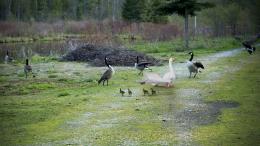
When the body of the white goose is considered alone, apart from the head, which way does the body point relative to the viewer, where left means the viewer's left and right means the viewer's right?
facing to the right of the viewer

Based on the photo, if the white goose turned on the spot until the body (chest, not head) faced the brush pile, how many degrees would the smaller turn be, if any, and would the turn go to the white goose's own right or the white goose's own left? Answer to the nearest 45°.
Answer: approximately 90° to the white goose's own left

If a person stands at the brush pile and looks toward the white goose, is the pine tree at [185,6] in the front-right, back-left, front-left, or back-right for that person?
back-left

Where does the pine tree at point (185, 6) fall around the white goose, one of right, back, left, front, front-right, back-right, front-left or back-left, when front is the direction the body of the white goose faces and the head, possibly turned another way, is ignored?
left
